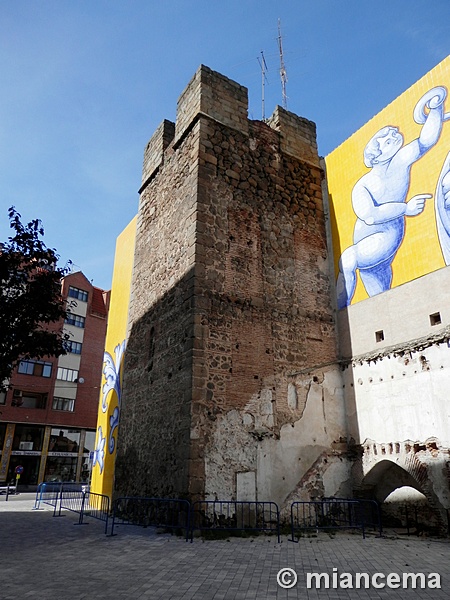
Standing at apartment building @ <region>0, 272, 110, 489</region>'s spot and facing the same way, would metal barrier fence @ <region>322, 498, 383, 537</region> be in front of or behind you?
in front

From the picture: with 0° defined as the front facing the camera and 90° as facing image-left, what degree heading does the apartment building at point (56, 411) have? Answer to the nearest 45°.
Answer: approximately 0°

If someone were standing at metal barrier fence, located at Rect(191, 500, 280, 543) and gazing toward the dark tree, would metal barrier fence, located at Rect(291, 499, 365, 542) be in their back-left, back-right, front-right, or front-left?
back-right

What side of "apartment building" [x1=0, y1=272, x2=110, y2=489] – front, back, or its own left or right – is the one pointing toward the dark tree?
front

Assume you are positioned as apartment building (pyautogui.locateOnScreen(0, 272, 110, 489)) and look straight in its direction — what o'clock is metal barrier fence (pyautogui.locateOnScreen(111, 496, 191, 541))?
The metal barrier fence is roughly at 12 o'clock from the apartment building.

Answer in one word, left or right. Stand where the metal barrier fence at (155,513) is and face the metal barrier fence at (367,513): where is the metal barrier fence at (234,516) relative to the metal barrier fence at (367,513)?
right

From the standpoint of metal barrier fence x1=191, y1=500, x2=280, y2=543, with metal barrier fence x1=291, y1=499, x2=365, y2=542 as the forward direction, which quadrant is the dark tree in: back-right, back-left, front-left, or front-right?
back-left

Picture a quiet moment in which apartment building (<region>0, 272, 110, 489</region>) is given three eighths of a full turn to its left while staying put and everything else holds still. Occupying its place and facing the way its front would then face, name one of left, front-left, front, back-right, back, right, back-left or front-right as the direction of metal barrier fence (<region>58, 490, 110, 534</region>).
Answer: back-right
